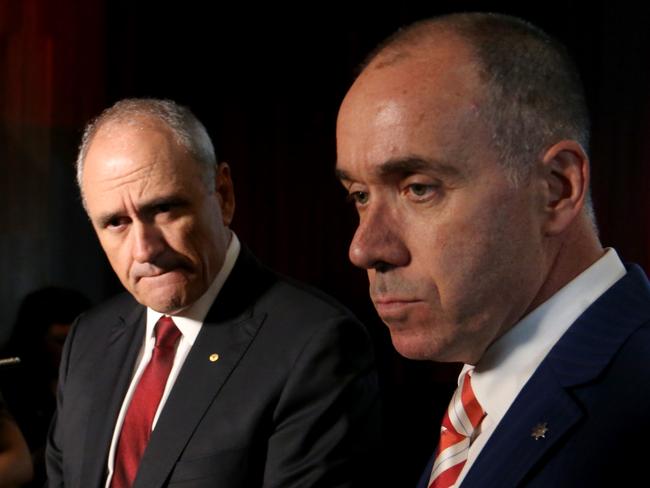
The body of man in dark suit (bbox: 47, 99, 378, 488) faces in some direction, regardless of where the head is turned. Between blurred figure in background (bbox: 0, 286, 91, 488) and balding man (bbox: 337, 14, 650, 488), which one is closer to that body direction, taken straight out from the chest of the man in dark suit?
the balding man

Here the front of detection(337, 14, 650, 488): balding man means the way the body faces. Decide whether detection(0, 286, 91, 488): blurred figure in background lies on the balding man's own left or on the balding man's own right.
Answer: on the balding man's own right

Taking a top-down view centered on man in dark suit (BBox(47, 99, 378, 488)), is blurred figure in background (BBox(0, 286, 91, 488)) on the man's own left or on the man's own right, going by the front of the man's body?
on the man's own right

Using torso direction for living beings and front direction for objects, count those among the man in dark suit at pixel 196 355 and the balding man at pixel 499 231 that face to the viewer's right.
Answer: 0

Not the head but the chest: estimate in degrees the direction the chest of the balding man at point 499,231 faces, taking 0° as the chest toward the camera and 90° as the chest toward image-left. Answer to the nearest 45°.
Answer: approximately 45°

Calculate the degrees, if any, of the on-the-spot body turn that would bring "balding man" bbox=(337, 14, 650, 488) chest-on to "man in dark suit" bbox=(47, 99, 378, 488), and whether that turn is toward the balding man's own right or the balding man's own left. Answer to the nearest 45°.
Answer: approximately 90° to the balding man's own right

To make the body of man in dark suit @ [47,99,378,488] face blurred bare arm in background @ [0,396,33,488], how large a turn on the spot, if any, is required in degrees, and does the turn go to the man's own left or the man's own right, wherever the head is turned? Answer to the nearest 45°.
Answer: approximately 90° to the man's own right

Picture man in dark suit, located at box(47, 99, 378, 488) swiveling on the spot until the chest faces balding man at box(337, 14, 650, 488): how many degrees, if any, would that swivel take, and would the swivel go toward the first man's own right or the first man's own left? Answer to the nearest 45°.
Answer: approximately 90° to the first man's own left
